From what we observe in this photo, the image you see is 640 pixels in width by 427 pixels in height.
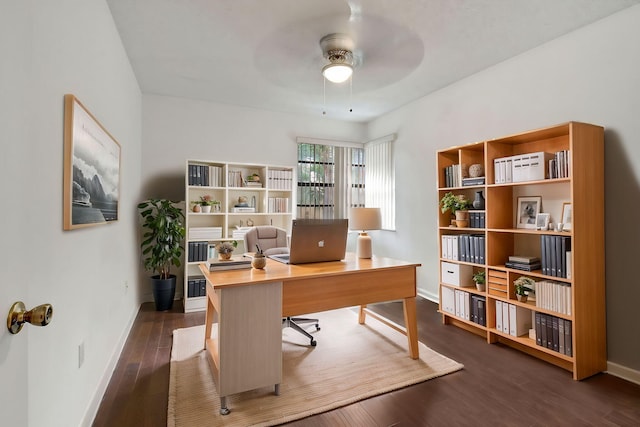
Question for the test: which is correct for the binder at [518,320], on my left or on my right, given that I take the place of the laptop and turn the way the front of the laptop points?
on my right

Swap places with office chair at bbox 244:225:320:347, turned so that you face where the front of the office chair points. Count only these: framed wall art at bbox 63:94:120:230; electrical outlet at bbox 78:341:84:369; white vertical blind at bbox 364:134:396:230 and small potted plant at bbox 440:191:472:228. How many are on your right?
2

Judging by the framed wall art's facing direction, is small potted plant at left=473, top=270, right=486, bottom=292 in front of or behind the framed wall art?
in front

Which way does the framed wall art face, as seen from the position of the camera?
facing to the right of the viewer

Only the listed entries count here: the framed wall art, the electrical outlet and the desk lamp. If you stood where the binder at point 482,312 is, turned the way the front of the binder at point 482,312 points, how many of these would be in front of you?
3

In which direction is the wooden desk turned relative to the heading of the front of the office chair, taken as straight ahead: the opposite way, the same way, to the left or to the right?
the opposite way

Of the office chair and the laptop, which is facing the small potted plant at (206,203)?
the laptop

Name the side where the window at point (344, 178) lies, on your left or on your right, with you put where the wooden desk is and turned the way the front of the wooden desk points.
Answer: on your right

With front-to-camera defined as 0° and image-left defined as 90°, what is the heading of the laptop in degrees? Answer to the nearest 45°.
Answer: approximately 135°
